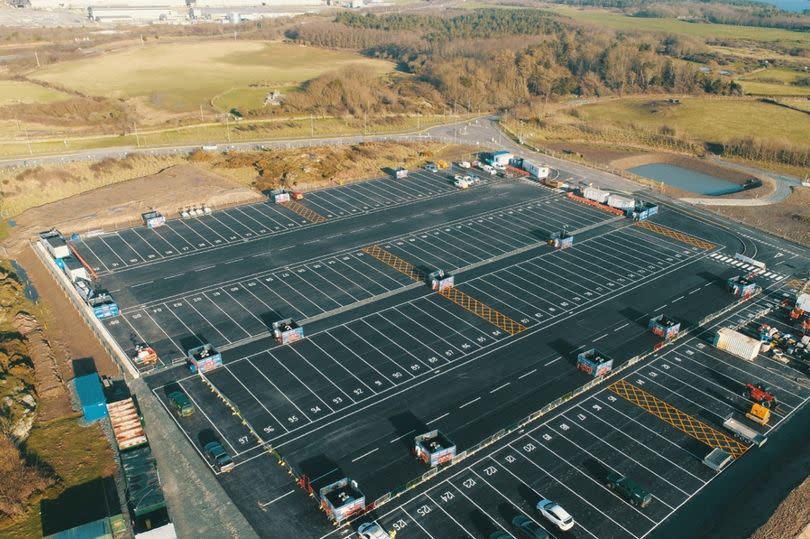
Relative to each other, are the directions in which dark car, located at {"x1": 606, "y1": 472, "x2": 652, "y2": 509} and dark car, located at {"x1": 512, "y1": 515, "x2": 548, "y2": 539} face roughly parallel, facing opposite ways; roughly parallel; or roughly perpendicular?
roughly parallel

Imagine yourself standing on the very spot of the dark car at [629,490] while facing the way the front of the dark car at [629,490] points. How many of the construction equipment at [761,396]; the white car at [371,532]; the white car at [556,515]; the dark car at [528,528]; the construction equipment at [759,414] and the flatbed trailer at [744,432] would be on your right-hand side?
3

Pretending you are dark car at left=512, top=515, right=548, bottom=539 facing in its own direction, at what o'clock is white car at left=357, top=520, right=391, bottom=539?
The white car is roughly at 10 o'clock from the dark car.

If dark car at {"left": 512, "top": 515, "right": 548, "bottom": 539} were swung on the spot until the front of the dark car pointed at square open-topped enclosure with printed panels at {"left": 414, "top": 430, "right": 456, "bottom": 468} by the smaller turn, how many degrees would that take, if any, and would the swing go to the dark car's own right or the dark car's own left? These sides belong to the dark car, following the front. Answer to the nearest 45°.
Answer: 0° — it already faces it

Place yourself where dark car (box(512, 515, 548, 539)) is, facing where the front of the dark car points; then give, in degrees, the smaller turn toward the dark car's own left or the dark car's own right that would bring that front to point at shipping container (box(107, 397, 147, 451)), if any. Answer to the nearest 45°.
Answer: approximately 45° to the dark car's own left
